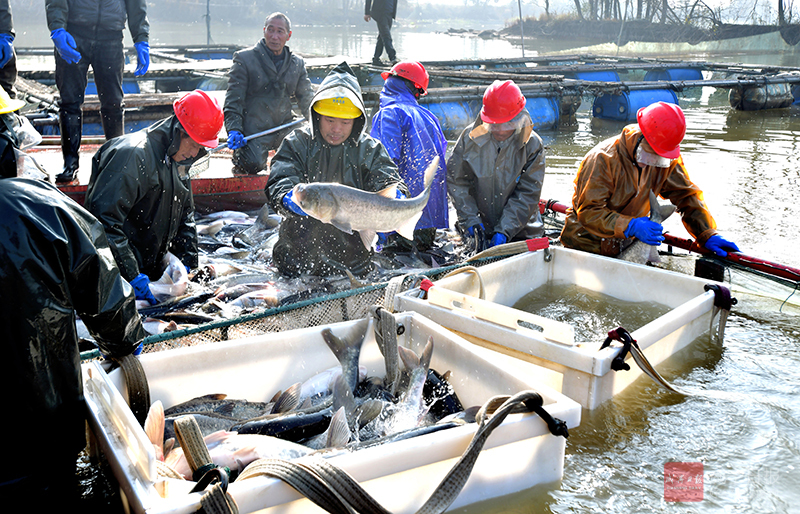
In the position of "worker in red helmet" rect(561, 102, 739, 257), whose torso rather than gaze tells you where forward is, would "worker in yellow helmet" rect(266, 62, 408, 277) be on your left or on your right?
on your right

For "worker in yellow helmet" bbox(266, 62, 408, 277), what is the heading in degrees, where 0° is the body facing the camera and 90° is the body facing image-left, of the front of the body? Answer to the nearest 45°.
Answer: approximately 0°

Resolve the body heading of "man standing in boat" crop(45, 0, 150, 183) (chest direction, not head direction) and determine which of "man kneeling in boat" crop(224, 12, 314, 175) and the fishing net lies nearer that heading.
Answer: the fishing net

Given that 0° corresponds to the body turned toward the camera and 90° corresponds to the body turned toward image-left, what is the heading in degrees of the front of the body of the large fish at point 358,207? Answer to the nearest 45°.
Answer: approximately 90°

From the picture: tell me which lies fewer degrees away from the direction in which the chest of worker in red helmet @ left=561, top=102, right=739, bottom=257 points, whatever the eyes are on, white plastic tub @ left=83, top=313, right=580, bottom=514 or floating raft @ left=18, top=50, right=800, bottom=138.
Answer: the white plastic tub

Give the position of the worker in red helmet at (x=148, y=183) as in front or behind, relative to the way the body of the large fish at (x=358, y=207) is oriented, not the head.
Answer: in front

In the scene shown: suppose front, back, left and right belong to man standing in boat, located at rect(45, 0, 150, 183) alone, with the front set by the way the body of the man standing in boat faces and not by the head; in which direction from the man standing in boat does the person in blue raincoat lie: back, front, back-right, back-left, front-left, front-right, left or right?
front-left

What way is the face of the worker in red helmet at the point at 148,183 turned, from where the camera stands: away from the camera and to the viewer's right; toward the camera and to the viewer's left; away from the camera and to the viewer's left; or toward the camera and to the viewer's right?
toward the camera and to the viewer's right

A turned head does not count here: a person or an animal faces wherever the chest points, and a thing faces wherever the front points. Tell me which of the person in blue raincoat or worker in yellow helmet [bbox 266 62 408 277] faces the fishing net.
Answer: the worker in yellow helmet

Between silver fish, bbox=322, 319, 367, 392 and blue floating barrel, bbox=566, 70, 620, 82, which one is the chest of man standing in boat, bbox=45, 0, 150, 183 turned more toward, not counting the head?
the silver fish
